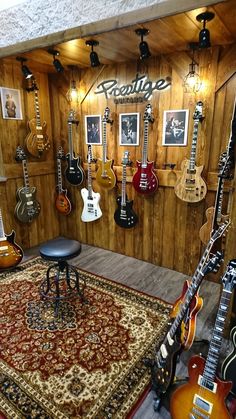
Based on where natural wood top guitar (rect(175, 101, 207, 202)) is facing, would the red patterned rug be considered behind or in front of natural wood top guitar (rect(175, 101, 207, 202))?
in front

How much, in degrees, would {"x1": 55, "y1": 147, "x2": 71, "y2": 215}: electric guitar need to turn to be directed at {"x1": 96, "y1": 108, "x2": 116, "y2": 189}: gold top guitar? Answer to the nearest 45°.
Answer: approximately 90° to its left

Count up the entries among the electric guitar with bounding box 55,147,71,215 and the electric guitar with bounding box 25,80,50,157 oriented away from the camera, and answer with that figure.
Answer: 0

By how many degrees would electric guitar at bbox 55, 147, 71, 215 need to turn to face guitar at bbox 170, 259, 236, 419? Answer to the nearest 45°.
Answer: approximately 45° to its left

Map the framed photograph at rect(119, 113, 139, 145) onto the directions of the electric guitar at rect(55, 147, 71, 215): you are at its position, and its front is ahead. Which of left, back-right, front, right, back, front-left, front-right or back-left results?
left

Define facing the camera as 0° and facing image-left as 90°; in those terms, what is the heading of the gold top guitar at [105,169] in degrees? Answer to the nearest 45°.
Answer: approximately 45°

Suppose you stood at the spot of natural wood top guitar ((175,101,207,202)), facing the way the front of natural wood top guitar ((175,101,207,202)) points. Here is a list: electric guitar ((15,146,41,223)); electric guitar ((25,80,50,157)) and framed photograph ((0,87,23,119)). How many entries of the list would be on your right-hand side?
3

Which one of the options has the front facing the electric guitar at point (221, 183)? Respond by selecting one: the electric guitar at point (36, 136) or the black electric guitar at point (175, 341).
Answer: the electric guitar at point (36, 136)

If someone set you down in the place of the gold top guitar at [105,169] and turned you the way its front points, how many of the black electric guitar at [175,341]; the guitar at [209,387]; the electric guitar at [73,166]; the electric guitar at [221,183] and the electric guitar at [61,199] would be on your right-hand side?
2

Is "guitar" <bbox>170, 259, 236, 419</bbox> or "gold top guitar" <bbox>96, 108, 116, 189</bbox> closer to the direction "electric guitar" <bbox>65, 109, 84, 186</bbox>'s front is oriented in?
the guitar

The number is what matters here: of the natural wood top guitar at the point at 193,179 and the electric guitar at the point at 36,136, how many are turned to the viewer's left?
0
